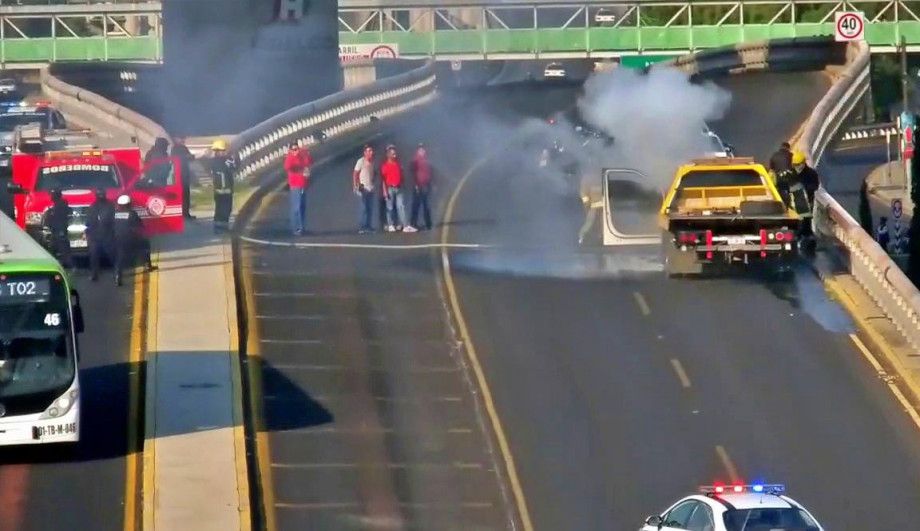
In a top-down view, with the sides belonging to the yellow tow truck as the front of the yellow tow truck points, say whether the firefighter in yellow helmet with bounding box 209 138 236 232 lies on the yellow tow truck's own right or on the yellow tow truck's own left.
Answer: on the yellow tow truck's own left

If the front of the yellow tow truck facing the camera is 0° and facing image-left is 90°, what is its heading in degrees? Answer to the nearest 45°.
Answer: approximately 180°

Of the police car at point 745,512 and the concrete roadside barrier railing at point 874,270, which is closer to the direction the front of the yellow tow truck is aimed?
the concrete roadside barrier railing

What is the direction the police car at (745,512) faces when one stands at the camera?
facing away from the viewer and to the left of the viewer

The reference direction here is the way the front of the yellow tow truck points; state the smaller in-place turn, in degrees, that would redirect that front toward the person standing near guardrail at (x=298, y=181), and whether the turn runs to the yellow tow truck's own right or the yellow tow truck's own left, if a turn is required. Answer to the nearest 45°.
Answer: approximately 90° to the yellow tow truck's own left
